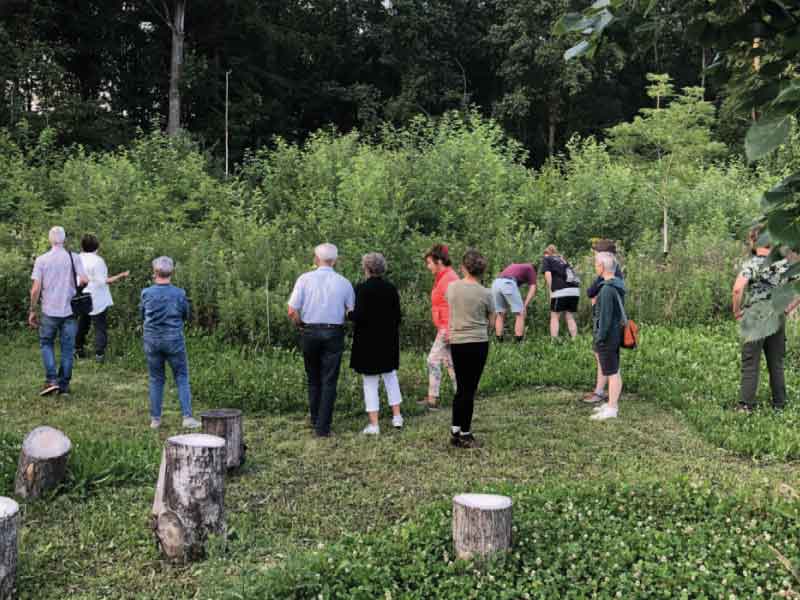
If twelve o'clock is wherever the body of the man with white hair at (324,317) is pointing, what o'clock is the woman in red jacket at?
The woman in red jacket is roughly at 2 o'clock from the man with white hair.

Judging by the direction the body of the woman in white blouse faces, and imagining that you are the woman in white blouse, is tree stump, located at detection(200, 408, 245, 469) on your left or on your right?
on your right

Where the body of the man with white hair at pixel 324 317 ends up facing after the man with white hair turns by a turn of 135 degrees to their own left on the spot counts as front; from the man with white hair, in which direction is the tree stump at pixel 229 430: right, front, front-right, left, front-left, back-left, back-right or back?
front

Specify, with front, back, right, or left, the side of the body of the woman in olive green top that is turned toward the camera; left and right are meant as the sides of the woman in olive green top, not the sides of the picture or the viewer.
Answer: back

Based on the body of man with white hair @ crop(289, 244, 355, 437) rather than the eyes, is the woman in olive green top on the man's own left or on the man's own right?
on the man's own right

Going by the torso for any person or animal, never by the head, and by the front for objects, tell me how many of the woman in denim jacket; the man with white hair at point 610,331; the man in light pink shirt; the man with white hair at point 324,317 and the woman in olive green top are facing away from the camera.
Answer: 4

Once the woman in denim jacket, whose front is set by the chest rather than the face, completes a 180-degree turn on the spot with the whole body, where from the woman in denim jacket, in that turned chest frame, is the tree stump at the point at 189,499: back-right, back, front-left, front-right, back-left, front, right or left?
front

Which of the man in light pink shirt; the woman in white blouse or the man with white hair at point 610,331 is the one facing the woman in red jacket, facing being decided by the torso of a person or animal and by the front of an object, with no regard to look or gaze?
the man with white hair

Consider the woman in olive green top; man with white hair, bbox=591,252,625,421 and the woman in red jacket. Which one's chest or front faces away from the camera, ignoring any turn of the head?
the woman in olive green top

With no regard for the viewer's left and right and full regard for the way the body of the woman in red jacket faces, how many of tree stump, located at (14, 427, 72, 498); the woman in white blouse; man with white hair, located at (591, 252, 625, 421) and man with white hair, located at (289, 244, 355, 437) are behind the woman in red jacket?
1

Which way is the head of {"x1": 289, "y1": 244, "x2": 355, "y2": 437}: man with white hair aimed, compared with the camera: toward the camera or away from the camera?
away from the camera

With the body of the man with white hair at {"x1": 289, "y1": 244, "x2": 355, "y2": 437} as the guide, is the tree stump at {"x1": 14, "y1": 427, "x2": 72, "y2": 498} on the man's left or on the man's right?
on the man's left

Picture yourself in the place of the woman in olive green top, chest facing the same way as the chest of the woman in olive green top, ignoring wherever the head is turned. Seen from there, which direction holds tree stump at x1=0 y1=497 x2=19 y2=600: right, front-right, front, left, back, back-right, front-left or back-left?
back-left

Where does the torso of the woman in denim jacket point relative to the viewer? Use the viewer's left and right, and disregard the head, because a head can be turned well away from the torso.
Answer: facing away from the viewer

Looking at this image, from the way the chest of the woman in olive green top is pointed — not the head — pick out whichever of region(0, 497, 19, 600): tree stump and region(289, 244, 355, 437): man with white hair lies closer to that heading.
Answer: the man with white hair
